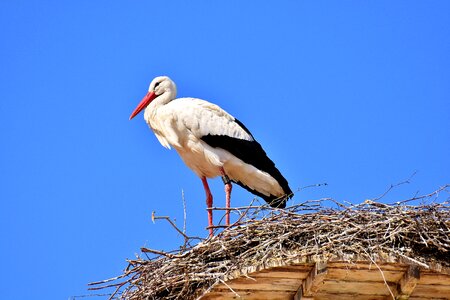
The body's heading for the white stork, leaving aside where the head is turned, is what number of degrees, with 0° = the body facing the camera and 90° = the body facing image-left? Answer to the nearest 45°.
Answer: approximately 90°
